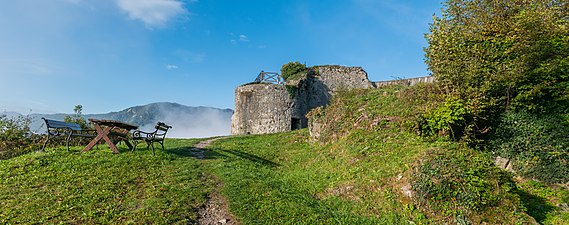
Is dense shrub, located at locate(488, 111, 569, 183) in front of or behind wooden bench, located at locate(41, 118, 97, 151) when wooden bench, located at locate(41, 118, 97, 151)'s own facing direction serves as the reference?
in front

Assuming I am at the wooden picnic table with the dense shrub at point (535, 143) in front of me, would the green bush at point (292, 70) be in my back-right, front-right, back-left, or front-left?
front-left

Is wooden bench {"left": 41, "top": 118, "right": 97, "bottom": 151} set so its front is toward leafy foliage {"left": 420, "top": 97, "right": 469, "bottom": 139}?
yes

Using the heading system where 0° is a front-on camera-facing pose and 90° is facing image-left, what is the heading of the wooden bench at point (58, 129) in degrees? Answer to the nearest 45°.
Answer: approximately 315°

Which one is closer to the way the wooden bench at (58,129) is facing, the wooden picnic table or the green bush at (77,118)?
the wooden picnic table

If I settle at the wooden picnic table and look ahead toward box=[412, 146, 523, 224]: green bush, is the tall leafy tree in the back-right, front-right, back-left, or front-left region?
front-left

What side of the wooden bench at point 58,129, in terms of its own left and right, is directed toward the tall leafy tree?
front

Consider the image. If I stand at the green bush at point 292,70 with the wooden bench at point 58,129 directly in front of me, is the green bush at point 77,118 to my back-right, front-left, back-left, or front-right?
front-right

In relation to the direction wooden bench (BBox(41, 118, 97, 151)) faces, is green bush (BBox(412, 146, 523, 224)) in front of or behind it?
in front

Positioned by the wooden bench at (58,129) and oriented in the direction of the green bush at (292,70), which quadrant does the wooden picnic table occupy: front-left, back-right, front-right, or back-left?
front-right

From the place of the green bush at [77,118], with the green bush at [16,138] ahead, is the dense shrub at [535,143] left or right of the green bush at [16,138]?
left

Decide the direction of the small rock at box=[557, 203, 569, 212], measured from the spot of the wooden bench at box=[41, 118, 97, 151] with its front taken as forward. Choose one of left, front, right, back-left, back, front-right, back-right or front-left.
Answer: front
